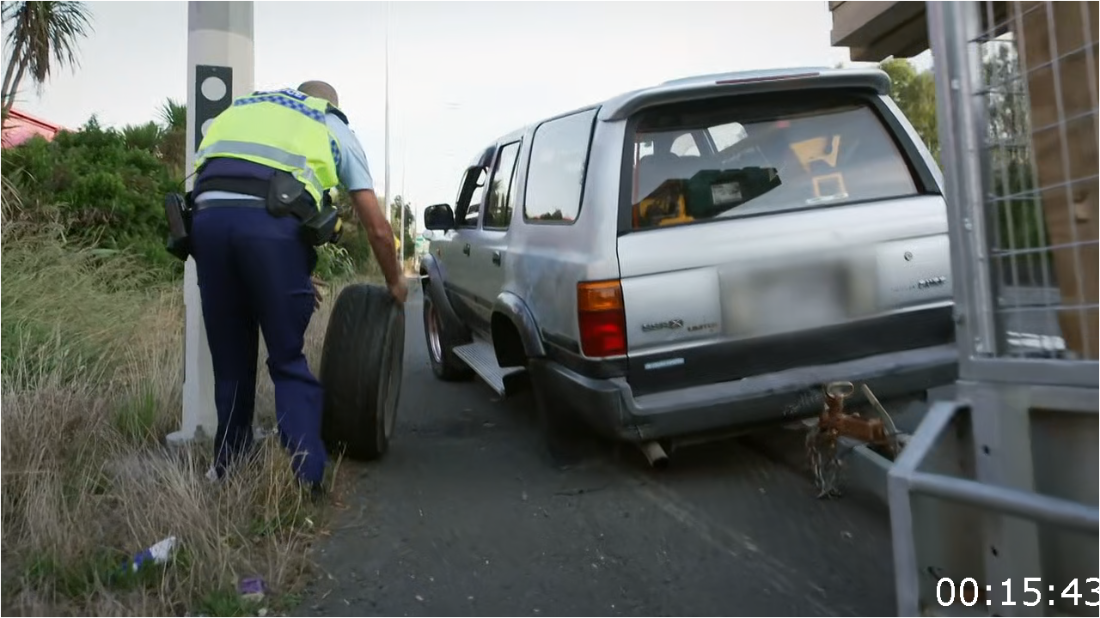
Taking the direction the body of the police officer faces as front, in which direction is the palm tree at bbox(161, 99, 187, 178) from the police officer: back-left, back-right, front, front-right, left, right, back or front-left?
front-left

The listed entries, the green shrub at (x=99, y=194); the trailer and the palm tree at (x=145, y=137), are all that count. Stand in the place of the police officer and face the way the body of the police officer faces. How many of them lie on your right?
1

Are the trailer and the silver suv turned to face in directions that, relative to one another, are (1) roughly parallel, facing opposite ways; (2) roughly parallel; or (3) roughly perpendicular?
roughly parallel

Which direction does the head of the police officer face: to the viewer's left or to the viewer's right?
to the viewer's right

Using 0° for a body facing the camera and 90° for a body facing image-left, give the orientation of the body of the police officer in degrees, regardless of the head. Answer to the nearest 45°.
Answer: approximately 225°

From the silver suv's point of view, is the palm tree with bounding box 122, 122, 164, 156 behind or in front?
in front

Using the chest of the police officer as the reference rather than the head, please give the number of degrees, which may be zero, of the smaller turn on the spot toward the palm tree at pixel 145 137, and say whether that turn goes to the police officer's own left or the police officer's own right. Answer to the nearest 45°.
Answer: approximately 45° to the police officer's own left

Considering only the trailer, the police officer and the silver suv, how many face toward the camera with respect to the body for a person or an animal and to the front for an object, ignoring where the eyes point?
0

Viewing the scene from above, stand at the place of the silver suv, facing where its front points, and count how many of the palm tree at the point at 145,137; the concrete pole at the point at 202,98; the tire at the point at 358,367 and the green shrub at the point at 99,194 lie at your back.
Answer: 0

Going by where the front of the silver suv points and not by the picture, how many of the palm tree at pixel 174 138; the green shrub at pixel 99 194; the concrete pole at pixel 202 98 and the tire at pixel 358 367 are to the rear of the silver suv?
0

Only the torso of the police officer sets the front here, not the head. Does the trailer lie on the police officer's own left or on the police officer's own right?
on the police officer's own right

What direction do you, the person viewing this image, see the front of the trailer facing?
facing away from the viewer and to the left of the viewer

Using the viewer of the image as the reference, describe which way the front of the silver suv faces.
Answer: facing away from the viewer and to the left of the viewer

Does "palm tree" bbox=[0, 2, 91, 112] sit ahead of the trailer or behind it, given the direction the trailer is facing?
ahead

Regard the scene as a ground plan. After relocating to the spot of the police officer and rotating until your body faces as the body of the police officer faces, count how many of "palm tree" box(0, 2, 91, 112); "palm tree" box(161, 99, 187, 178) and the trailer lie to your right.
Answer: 1
